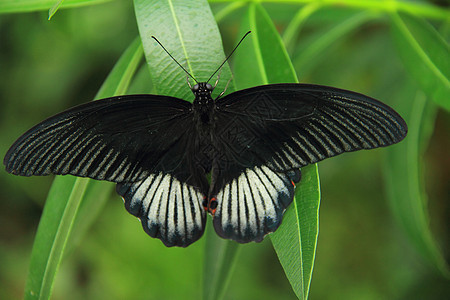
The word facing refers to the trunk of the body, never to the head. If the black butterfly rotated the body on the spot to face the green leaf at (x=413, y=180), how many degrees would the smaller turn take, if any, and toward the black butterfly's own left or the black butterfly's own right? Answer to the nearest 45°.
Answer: approximately 45° to the black butterfly's own right

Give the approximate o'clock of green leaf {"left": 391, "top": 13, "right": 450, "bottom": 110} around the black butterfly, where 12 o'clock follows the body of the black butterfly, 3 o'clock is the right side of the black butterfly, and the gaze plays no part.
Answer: The green leaf is roughly at 3 o'clock from the black butterfly.

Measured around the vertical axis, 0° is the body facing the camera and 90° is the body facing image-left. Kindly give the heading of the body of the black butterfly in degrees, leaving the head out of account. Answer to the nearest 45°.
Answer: approximately 180°
